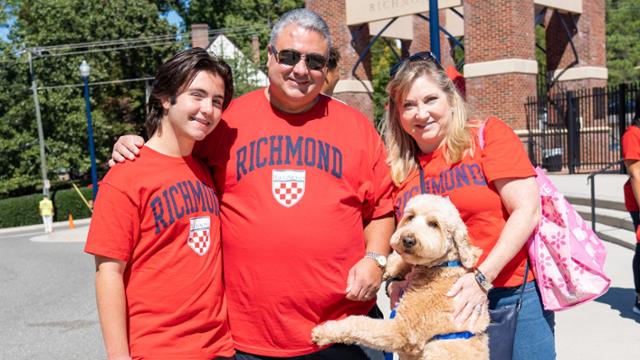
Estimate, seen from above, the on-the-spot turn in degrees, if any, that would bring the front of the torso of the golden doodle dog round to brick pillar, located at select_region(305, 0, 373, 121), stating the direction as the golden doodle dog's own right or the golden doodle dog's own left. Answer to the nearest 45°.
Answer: approximately 135° to the golden doodle dog's own right

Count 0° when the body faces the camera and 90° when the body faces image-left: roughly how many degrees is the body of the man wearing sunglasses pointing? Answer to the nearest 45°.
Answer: approximately 0°

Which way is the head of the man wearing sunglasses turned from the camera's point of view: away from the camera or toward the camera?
toward the camera

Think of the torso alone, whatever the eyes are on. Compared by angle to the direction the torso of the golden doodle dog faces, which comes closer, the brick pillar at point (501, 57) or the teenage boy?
the teenage boy

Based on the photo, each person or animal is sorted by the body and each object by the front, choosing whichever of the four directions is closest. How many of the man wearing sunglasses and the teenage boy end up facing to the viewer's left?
0

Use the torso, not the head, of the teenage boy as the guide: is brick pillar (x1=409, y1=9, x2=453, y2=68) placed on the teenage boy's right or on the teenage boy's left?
on the teenage boy's left

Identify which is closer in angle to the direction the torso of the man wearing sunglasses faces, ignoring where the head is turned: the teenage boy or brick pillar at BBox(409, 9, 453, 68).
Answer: the teenage boy

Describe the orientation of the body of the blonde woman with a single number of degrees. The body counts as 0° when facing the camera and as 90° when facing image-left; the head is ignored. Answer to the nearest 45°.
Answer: approximately 45°

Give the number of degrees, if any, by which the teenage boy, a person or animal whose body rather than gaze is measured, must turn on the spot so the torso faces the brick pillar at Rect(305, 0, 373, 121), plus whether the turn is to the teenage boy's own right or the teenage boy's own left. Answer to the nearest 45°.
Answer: approximately 135° to the teenage boy's own left

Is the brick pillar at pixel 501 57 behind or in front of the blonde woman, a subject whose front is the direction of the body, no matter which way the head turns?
behind

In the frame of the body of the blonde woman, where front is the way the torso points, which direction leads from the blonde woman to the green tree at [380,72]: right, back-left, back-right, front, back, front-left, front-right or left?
back-right

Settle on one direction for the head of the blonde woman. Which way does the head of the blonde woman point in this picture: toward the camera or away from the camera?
toward the camera

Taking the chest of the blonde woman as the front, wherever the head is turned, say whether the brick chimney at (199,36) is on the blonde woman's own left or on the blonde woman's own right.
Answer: on the blonde woman's own right

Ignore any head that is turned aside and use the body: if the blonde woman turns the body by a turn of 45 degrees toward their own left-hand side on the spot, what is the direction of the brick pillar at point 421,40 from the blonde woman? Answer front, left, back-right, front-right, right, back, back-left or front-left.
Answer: back

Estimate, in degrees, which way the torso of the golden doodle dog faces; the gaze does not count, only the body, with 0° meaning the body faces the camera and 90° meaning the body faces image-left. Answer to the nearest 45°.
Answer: approximately 45°
